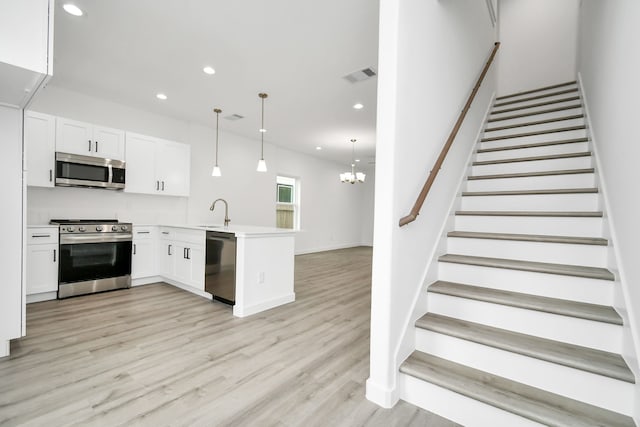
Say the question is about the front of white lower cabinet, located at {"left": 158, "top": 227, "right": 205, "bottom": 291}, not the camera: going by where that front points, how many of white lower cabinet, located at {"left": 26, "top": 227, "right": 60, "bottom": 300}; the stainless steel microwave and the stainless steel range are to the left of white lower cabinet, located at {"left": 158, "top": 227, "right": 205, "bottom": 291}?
0

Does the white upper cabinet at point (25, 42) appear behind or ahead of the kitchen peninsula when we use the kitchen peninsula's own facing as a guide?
ahead

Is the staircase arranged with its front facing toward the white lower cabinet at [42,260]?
no

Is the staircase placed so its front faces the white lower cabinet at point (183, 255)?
no

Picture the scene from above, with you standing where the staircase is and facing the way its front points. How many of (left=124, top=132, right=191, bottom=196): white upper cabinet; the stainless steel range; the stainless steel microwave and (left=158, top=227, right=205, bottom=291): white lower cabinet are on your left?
0

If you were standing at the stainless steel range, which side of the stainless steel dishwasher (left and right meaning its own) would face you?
right

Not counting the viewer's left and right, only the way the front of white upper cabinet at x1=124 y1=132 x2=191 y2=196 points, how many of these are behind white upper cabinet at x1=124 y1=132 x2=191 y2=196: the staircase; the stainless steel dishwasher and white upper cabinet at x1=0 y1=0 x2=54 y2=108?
0

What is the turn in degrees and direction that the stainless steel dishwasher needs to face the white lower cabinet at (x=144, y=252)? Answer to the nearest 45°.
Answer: approximately 90° to its right

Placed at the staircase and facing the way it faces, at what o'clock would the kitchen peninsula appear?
The kitchen peninsula is roughly at 3 o'clock from the staircase.

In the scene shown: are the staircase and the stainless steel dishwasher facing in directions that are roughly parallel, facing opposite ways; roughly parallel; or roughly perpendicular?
roughly parallel

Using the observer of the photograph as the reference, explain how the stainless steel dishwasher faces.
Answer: facing the viewer and to the left of the viewer

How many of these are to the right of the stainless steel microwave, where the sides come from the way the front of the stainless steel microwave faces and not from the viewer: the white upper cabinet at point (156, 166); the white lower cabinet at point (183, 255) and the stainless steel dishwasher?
0

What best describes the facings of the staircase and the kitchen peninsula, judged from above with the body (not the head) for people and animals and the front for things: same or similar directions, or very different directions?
same or similar directions

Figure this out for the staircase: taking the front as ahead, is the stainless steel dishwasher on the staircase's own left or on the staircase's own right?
on the staircase's own right

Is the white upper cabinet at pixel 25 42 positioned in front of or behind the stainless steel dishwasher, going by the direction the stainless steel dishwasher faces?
in front

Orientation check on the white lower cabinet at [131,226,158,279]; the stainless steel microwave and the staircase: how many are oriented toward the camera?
3

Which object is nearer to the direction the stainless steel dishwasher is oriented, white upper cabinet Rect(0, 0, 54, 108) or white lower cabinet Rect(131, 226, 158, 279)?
the white upper cabinet

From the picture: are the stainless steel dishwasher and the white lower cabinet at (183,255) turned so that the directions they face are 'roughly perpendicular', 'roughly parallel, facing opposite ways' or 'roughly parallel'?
roughly parallel

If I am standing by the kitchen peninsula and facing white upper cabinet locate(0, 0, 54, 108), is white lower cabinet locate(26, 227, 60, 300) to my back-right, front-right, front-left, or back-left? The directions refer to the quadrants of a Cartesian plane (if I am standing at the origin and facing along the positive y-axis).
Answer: front-right

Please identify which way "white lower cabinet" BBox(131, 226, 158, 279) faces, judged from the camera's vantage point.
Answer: facing the viewer

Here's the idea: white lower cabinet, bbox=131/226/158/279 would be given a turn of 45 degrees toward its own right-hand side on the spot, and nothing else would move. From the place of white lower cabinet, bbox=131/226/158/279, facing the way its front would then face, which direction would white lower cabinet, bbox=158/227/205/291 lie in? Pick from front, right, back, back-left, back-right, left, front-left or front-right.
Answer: left
